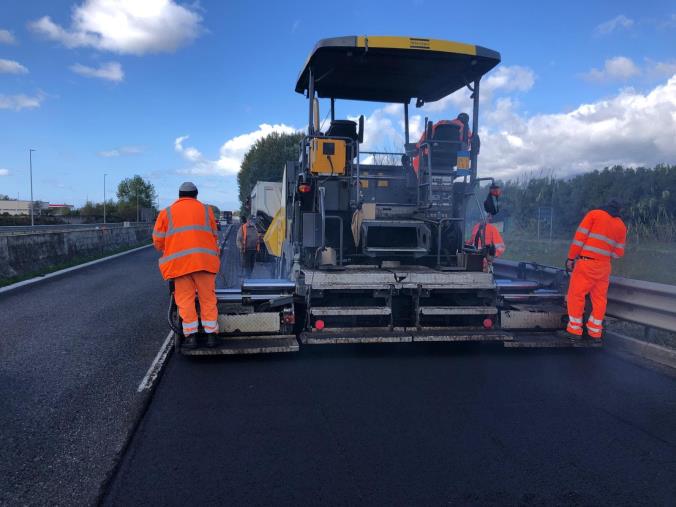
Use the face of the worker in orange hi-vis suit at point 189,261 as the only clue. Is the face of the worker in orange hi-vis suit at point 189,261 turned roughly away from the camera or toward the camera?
away from the camera

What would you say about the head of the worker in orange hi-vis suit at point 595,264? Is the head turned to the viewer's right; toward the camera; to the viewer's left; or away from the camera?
away from the camera

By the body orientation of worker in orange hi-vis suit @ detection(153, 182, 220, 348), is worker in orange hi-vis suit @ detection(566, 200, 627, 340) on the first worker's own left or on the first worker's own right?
on the first worker's own right

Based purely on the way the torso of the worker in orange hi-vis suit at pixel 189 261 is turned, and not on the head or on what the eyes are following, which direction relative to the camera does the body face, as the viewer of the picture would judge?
away from the camera

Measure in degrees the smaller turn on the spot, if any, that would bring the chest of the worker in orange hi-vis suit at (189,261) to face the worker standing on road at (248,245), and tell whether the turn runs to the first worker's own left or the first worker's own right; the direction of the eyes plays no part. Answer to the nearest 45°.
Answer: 0° — they already face them

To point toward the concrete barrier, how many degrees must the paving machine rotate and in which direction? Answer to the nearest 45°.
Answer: approximately 45° to its left

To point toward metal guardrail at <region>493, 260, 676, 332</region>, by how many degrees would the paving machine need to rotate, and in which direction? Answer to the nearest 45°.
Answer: approximately 90° to its right

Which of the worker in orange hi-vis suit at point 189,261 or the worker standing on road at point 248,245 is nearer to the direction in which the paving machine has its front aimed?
the worker standing on road

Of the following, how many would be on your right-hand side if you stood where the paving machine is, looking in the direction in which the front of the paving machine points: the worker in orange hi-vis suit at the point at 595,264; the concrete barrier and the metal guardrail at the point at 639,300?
2

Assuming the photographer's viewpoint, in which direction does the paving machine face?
facing away from the viewer

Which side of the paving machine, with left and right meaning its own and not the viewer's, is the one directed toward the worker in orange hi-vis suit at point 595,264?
right

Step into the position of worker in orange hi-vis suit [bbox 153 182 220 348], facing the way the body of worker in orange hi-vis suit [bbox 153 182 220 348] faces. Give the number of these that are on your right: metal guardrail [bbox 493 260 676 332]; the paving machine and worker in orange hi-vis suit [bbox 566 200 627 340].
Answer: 3

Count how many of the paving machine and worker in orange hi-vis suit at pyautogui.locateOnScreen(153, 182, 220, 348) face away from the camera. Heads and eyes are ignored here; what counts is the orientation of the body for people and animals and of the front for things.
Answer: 2
